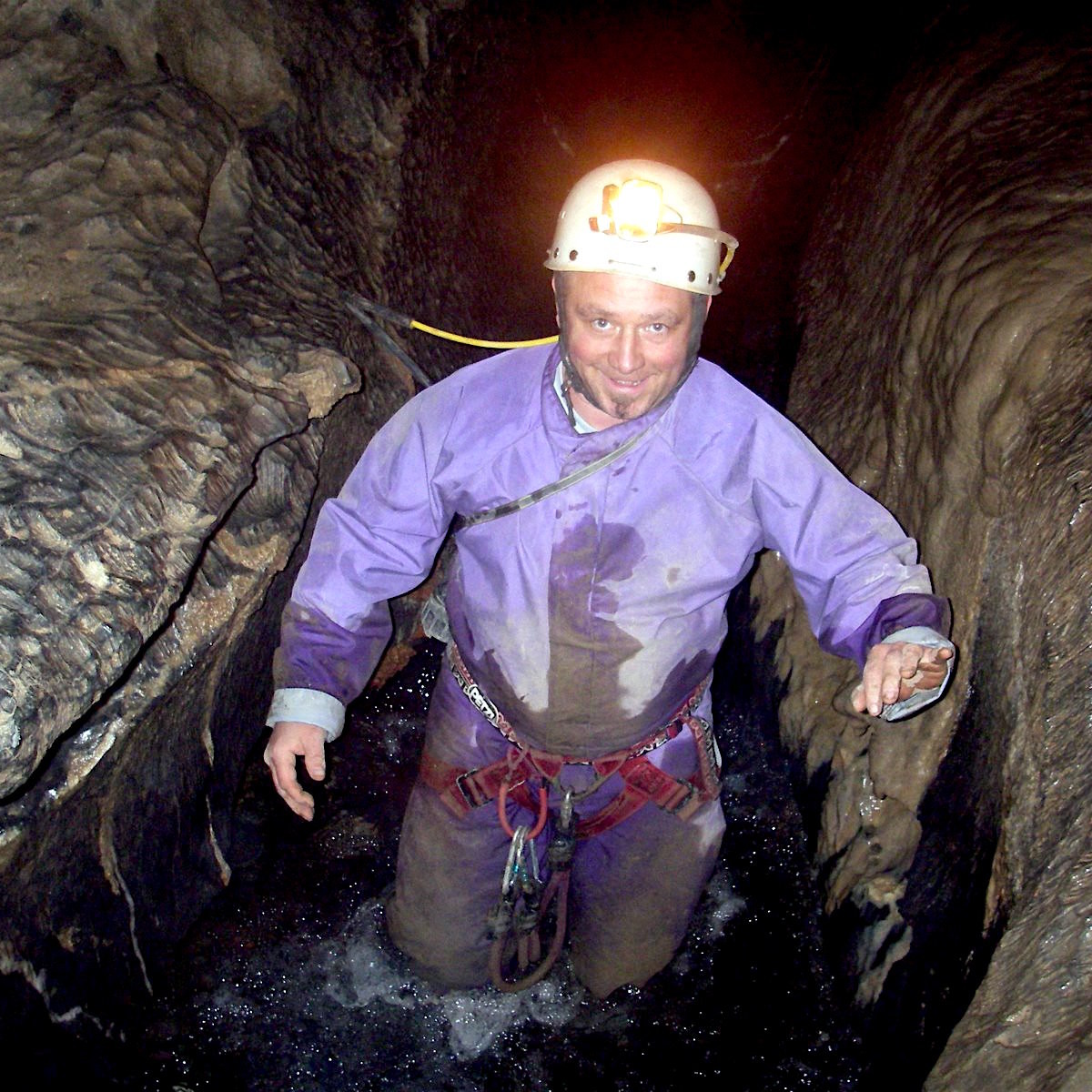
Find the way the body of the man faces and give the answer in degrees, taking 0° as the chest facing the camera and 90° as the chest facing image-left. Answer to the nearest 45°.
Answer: approximately 0°
